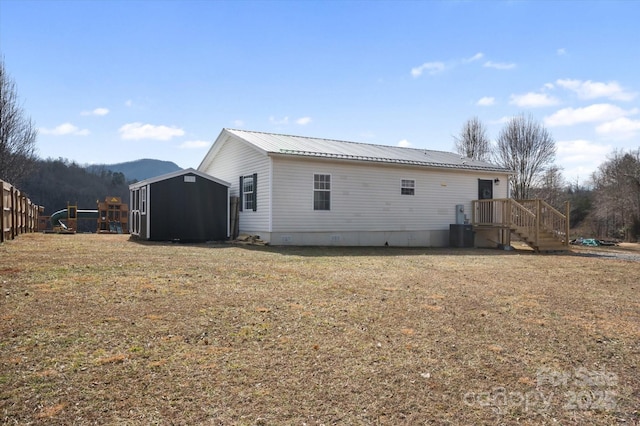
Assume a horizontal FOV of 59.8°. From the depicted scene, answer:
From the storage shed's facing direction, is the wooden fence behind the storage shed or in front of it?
in front

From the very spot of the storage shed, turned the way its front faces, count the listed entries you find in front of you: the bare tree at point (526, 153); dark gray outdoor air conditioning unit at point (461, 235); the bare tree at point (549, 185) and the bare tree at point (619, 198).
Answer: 0

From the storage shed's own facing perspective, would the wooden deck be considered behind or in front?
behind

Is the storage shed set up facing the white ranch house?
no

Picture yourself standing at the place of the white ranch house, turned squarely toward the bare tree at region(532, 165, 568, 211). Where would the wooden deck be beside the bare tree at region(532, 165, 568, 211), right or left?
right

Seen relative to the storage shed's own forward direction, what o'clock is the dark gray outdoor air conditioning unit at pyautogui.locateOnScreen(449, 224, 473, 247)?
The dark gray outdoor air conditioning unit is roughly at 6 o'clock from the storage shed.

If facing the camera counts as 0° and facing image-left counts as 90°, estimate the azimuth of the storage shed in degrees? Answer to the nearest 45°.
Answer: approximately 90°

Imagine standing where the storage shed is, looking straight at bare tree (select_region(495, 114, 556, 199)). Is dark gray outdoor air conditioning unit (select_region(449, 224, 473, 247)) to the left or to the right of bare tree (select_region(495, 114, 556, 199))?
right

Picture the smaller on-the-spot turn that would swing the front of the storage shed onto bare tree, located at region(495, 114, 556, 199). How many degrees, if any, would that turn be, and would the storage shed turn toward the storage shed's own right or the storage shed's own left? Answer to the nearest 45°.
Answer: approximately 135° to the storage shed's own right

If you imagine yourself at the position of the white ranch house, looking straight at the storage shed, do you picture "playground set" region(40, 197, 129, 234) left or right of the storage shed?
right

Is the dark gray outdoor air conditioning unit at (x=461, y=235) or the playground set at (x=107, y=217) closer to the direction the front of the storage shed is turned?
the playground set
